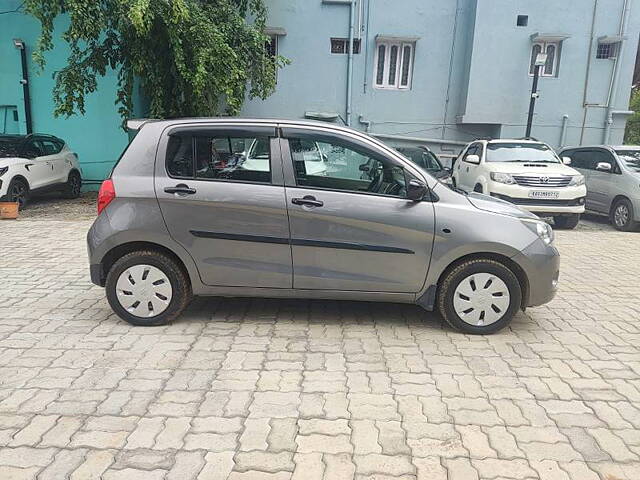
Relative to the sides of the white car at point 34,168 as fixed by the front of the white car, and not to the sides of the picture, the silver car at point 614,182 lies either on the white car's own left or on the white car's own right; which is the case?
on the white car's own left

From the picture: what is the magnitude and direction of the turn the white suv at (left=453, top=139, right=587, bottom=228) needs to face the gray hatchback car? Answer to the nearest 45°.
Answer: approximately 45° to its right

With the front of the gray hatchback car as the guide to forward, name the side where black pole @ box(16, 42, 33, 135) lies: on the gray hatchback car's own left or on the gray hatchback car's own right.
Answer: on the gray hatchback car's own left

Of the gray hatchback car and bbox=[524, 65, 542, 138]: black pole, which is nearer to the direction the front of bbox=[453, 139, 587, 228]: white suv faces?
the gray hatchback car

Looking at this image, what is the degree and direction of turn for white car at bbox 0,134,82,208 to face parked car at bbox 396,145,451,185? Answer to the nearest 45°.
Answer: approximately 135° to its left

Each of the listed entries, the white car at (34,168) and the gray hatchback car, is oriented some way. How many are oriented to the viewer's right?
1

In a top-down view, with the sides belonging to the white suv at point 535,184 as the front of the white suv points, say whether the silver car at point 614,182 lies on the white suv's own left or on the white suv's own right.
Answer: on the white suv's own left

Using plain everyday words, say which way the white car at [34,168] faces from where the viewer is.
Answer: facing the viewer and to the left of the viewer

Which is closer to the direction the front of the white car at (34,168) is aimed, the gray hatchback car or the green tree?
the gray hatchback car

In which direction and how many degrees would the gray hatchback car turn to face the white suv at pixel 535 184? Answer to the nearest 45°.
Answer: approximately 45° to its left

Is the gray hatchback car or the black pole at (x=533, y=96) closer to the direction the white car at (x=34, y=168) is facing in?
the gray hatchback car

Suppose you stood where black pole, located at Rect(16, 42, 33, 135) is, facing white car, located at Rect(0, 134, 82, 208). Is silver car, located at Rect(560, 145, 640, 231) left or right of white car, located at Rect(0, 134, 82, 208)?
left

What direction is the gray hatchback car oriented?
to the viewer's right

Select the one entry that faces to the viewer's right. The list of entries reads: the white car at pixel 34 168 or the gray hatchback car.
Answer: the gray hatchback car

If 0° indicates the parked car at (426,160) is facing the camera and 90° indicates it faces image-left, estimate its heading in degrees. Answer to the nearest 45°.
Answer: approximately 315°
